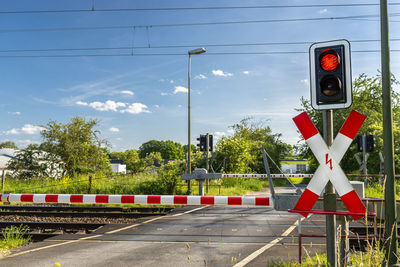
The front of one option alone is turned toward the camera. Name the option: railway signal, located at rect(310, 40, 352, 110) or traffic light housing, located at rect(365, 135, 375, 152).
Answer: the railway signal

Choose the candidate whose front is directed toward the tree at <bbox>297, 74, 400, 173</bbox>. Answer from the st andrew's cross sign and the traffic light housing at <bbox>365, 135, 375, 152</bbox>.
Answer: the traffic light housing

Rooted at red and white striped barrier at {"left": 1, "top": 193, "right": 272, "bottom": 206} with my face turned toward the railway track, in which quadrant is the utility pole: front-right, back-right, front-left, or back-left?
back-right

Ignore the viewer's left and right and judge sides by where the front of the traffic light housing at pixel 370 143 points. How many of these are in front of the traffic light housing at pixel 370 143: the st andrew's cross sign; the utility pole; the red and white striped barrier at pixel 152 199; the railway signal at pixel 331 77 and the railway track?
0

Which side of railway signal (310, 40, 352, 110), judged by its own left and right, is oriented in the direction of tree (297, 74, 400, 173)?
back

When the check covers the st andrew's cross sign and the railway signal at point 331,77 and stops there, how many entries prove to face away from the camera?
0

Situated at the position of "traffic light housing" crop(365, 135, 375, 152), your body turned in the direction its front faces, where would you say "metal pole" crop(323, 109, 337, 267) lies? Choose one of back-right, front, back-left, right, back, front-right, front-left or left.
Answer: back

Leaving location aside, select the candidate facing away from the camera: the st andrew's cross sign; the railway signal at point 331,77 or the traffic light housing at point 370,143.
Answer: the traffic light housing

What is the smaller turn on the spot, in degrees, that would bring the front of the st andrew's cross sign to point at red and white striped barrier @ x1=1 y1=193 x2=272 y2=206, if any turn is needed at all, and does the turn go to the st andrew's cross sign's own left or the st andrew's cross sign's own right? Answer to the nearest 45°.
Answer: approximately 135° to the st andrew's cross sign's own right

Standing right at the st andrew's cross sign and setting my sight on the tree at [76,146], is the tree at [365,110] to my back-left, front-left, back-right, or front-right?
front-right

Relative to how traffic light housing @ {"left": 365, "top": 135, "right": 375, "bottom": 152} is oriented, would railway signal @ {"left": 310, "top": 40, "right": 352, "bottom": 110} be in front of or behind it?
behind

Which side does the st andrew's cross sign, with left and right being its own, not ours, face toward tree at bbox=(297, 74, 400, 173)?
back

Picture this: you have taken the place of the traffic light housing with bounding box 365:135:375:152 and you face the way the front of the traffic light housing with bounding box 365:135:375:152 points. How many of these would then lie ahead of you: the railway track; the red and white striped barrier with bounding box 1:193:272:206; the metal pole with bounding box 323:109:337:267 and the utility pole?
0

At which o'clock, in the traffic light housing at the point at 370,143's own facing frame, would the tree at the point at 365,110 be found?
The tree is roughly at 12 o'clock from the traffic light housing.

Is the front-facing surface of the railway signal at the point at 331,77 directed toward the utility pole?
no

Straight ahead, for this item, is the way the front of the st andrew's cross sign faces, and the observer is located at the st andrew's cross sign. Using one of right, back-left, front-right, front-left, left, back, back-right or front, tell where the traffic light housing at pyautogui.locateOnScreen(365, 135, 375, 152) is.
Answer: back

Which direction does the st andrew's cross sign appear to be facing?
toward the camera

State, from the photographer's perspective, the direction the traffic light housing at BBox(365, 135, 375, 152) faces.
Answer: facing away from the viewer
